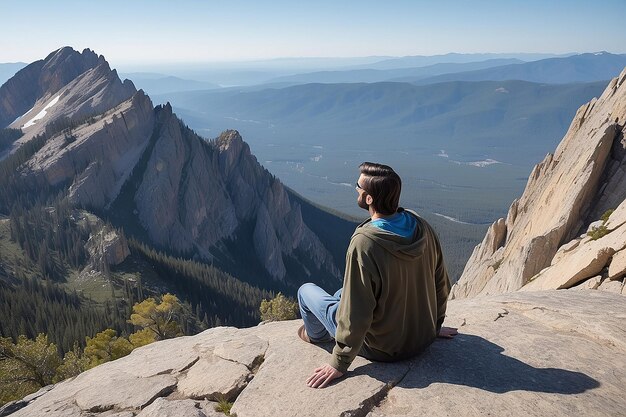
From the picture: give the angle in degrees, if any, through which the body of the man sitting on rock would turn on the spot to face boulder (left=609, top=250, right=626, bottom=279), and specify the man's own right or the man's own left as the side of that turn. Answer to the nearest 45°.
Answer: approximately 90° to the man's own right

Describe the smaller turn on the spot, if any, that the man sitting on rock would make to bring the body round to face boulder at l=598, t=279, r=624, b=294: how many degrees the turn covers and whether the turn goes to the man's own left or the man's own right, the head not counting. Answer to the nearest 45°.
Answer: approximately 90° to the man's own right

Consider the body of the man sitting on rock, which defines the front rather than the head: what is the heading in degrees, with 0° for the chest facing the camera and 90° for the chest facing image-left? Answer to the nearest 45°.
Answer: approximately 135°

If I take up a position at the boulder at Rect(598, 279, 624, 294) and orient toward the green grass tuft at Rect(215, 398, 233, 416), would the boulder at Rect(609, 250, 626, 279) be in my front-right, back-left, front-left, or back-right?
back-right

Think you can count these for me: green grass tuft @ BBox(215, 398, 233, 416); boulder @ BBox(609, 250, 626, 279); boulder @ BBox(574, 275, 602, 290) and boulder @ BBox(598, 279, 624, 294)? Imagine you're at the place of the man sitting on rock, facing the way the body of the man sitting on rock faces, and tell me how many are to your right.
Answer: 3

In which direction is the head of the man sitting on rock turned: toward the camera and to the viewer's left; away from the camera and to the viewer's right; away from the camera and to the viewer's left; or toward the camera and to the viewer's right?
away from the camera and to the viewer's left

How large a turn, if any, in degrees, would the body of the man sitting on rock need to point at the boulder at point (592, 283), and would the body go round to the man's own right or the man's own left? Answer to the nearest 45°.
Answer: approximately 90° to the man's own right

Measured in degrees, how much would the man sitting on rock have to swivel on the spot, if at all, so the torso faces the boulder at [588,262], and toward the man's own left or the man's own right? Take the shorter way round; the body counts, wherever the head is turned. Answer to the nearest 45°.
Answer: approximately 90° to the man's own right
